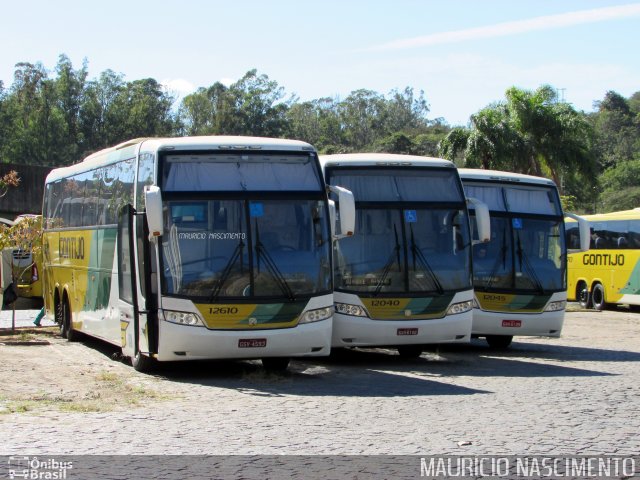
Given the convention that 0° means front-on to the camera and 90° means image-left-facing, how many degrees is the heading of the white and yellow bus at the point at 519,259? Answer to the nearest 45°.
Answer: approximately 0°

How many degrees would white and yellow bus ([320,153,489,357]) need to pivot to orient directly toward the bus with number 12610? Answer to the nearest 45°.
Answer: approximately 45° to its right

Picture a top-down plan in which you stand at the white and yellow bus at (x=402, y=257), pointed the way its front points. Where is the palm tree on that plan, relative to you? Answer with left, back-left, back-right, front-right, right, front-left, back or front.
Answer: back

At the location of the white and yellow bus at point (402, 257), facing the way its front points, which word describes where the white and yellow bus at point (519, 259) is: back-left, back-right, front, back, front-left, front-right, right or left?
back-left

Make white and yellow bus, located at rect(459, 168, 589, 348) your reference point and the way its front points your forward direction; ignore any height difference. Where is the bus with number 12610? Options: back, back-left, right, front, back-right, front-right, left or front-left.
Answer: front-right

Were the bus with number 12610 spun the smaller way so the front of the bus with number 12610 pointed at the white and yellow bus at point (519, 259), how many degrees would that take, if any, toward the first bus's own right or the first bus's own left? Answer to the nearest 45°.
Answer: approximately 135° to the first bus's own left

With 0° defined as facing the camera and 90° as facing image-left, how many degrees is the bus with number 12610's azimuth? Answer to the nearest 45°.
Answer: approximately 0°

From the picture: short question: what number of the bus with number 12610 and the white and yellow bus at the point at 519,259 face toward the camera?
2
